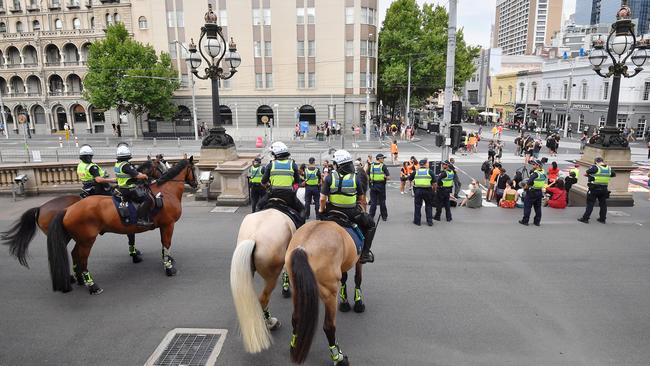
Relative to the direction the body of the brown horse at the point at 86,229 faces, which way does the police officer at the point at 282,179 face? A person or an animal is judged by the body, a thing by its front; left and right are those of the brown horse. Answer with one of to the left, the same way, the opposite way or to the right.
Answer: to the left

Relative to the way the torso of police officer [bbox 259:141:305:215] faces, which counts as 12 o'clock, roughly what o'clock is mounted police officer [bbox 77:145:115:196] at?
The mounted police officer is roughly at 10 o'clock from the police officer.

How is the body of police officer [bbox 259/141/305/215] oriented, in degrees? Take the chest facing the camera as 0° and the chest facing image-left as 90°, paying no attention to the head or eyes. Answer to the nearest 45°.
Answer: approximately 180°

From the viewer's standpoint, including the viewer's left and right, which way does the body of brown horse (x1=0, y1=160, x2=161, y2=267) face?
facing to the right of the viewer

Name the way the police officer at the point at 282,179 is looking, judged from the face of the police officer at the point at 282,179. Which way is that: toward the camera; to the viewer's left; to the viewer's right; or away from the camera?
away from the camera

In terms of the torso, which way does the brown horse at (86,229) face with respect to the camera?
to the viewer's right

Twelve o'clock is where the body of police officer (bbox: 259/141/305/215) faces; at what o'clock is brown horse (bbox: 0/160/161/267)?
The brown horse is roughly at 9 o'clock from the police officer.

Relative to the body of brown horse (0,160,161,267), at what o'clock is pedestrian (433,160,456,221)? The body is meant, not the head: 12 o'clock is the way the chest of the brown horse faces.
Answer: The pedestrian is roughly at 12 o'clock from the brown horse.

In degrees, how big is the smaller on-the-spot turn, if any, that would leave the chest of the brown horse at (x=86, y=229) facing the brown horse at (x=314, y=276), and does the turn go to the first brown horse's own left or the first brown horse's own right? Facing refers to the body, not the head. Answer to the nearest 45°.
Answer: approximately 45° to the first brown horse's own right
